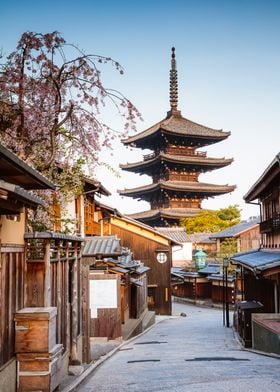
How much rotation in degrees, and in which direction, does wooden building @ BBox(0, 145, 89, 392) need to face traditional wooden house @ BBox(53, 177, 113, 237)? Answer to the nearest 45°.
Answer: approximately 90° to its left

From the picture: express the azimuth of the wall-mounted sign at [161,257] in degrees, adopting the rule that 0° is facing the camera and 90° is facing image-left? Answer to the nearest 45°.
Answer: approximately 0°

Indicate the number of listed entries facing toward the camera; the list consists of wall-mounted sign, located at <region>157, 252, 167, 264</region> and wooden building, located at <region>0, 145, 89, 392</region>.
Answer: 1

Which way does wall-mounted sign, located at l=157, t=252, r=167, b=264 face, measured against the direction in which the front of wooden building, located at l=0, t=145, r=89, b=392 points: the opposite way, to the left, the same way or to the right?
to the right

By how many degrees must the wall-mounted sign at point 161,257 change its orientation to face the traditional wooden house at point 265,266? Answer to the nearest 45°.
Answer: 0° — it already faces it

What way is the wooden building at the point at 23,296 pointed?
to the viewer's right

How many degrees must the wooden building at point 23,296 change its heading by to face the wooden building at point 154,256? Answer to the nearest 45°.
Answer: approximately 90° to its left

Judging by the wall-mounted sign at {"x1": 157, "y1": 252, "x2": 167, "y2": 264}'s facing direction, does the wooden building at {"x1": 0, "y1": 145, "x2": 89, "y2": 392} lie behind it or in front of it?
in front
